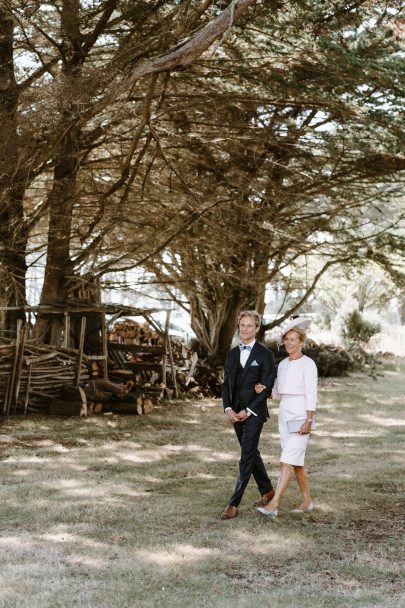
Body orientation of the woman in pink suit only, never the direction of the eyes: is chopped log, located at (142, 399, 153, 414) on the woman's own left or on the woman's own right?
on the woman's own right

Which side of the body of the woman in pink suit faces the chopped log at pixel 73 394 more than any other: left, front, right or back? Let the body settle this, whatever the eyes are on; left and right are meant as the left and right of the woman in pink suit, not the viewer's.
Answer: right

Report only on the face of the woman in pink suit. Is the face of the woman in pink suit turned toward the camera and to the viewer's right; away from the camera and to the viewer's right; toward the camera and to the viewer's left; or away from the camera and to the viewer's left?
toward the camera and to the viewer's left

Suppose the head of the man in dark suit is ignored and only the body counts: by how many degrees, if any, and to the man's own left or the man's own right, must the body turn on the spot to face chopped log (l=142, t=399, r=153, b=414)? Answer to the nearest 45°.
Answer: approximately 135° to the man's own right

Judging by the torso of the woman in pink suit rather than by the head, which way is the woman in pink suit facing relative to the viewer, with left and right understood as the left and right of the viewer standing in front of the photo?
facing the viewer and to the left of the viewer

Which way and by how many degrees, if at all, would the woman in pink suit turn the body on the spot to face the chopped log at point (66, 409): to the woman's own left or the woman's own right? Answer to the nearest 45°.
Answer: approximately 90° to the woman's own right

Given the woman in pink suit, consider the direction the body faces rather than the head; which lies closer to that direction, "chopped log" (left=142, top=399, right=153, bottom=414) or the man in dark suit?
the man in dark suit

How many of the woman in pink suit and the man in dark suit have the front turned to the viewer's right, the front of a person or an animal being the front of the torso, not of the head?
0

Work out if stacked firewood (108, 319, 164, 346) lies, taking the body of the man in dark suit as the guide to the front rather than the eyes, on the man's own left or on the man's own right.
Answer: on the man's own right

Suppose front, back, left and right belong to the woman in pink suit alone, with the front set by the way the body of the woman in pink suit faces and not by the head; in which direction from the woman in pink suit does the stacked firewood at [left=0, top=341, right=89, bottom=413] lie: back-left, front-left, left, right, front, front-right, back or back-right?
right
